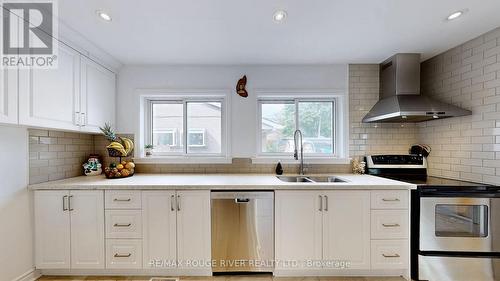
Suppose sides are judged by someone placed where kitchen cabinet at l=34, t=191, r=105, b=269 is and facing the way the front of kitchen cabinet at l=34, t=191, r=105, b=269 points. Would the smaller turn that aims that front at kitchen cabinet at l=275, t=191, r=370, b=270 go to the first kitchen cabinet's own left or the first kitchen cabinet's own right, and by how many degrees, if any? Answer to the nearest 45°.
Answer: approximately 45° to the first kitchen cabinet's own left

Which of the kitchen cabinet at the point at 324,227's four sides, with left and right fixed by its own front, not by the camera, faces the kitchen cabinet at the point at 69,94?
right

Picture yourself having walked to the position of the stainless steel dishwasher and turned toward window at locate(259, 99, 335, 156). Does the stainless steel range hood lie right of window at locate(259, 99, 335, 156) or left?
right

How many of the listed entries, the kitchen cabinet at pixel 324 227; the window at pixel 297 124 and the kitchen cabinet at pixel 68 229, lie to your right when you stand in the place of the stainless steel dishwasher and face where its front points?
1

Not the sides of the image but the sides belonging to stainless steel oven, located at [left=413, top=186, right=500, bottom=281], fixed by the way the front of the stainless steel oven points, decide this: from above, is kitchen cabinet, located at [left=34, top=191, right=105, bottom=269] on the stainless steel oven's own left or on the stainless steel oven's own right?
on the stainless steel oven's own right

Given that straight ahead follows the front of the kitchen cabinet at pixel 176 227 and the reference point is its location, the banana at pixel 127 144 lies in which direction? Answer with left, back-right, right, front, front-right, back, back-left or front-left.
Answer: back-right

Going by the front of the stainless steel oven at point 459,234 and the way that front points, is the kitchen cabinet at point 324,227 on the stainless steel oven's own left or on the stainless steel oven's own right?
on the stainless steel oven's own right

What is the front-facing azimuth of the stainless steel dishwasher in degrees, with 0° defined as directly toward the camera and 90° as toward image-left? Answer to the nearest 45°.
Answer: approximately 0°
